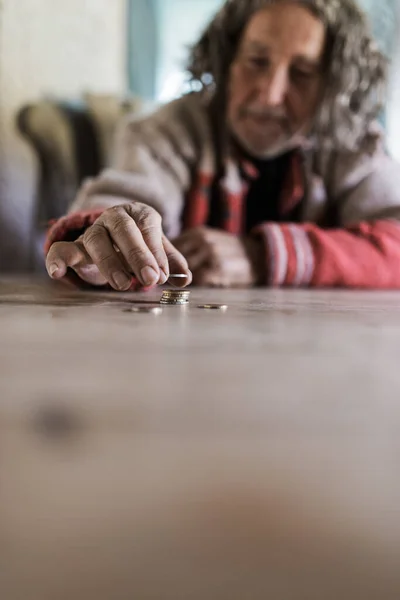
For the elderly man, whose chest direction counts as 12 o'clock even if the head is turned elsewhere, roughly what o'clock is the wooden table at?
The wooden table is roughly at 12 o'clock from the elderly man.

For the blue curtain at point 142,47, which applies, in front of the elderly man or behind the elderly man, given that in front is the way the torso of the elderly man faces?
behind

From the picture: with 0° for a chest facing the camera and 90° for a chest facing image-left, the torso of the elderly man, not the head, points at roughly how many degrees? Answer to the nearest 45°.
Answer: approximately 0°
